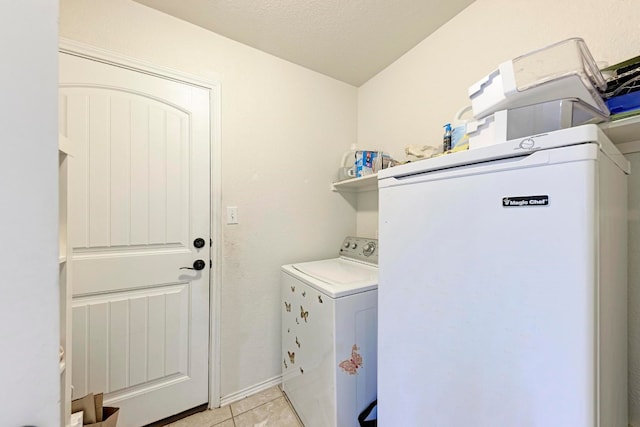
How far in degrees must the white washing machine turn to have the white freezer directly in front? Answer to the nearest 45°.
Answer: approximately 90° to its left

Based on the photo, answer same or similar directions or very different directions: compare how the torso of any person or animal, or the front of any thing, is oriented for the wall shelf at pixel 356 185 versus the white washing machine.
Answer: same or similar directions

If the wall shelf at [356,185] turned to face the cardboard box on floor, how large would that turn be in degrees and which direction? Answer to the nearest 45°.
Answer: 0° — it already faces it

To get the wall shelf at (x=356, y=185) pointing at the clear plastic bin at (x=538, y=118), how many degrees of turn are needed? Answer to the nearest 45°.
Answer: approximately 90° to its left

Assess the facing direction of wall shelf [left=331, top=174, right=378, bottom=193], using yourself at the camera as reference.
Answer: facing the viewer and to the left of the viewer

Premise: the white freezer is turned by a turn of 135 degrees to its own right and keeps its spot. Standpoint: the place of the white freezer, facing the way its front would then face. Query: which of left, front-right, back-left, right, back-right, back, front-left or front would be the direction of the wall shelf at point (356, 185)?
front-left

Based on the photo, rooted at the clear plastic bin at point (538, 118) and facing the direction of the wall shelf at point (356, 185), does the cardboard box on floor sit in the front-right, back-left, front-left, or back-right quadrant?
front-left
